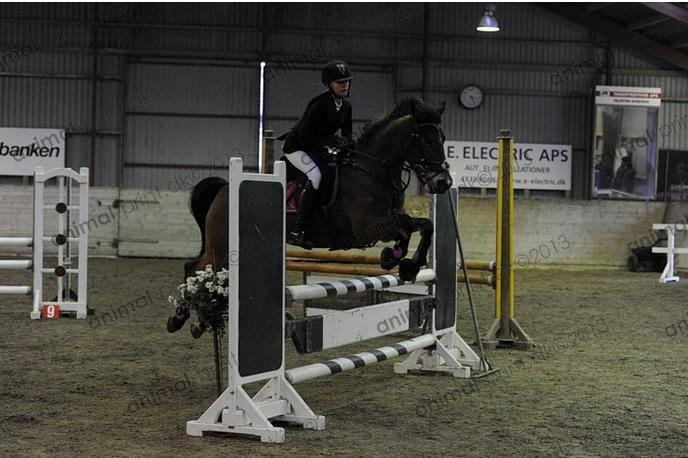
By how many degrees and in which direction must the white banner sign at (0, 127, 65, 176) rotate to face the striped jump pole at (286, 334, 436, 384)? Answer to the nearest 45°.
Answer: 0° — it already faces it

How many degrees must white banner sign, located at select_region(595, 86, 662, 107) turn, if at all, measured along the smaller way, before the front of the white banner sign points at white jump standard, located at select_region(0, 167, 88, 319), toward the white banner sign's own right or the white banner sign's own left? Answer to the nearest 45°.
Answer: approximately 45° to the white banner sign's own right

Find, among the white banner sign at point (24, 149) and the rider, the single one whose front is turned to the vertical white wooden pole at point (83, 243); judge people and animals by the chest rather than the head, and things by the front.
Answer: the white banner sign

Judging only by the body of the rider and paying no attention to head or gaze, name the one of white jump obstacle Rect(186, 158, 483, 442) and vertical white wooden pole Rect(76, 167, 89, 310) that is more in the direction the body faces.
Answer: the white jump obstacle

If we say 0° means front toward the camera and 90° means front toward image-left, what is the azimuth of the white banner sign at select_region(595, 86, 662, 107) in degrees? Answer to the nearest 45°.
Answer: approximately 0°

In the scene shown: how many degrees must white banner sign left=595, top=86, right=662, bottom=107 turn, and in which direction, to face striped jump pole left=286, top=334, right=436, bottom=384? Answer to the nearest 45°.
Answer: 0° — it already faces it

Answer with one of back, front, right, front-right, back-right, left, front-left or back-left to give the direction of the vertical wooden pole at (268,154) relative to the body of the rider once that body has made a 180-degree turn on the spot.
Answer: front-right

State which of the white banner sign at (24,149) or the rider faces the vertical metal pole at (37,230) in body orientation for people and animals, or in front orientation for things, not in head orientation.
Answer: the white banner sign

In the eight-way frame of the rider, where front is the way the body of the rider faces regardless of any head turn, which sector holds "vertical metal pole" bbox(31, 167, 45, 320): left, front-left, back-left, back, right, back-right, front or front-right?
back

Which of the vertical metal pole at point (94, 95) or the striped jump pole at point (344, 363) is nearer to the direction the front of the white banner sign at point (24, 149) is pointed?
the striped jump pole

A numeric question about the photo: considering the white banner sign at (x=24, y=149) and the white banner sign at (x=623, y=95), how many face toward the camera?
2

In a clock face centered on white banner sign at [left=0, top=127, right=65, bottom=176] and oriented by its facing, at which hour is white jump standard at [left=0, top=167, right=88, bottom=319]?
The white jump standard is roughly at 12 o'clock from the white banner sign.

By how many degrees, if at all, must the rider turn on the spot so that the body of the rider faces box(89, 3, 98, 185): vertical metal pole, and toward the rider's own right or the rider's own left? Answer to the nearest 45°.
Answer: approximately 135° to the rider's own left

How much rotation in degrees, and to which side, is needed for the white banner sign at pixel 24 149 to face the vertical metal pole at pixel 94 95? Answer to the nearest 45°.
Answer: approximately 90° to its left

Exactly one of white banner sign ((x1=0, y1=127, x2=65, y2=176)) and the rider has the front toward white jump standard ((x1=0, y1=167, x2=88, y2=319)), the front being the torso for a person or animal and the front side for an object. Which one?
the white banner sign

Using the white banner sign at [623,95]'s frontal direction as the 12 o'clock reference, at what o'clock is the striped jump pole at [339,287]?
The striped jump pole is roughly at 12 o'clock from the white banner sign.
